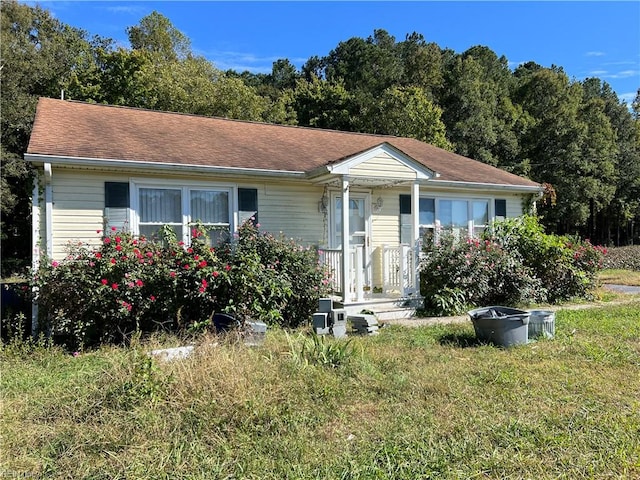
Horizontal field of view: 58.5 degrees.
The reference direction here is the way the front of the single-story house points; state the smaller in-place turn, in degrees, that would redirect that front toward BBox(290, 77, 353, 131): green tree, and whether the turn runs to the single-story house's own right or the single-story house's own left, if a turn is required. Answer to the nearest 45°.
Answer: approximately 135° to the single-story house's own left

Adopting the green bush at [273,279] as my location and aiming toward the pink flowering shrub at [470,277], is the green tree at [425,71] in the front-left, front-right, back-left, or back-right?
front-left

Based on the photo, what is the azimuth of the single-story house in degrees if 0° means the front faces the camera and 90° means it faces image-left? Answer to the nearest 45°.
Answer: approximately 315°

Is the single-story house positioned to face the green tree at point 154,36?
no

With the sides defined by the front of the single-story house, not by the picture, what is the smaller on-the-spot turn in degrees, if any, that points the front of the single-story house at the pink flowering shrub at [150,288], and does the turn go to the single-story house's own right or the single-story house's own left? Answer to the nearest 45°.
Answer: approximately 90° to the single-story house's own right

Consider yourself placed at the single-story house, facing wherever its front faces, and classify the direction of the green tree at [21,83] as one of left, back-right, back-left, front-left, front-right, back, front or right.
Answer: back

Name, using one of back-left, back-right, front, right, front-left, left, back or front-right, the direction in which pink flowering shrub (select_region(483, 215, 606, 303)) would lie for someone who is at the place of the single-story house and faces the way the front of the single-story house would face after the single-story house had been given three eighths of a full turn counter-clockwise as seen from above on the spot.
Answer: right

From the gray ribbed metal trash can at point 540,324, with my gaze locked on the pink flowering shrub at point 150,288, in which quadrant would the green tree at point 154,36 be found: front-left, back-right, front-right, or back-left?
front-right

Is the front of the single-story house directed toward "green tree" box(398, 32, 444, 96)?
no

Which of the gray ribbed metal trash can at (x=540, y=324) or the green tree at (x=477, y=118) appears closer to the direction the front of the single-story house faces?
the gray ribbed metal trash can

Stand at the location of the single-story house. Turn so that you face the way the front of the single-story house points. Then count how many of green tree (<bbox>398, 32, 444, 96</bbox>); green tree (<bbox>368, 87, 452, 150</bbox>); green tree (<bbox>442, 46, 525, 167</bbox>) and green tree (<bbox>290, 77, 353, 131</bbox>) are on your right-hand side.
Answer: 0
